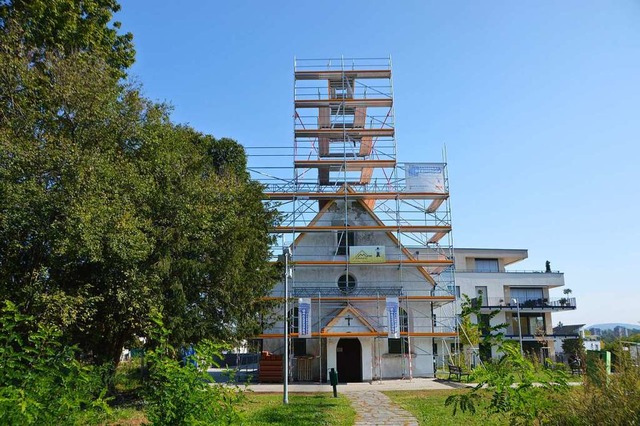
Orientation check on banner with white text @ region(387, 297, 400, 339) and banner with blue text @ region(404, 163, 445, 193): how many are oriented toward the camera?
2

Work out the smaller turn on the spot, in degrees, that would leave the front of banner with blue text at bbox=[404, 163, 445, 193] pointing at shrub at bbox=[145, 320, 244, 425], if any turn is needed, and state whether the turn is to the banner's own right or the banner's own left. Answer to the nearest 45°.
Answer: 0° — it already faces it

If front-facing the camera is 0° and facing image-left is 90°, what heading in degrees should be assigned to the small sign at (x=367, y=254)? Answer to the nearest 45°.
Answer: approximately 0°

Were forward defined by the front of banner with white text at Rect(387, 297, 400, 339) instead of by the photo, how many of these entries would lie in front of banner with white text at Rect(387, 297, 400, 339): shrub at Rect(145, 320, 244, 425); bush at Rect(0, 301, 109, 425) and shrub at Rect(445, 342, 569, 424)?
3

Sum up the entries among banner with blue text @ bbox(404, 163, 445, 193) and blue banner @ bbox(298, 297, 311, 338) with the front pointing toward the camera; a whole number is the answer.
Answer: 2

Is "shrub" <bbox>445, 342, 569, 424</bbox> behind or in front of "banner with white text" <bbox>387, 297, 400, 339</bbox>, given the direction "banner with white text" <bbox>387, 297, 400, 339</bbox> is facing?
in front

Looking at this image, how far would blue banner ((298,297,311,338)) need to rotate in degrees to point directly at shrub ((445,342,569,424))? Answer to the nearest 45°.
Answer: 0° — it already faces it

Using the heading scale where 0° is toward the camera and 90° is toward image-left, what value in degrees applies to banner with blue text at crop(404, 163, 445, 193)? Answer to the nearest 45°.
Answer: approximately 0°

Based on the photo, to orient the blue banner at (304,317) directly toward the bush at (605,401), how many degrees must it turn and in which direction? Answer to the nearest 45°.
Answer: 0° — it already faces it
